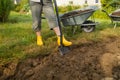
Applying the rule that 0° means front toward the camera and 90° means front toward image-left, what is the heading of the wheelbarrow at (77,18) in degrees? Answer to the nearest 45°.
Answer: approximately 270°

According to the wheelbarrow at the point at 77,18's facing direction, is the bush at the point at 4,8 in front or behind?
behind
